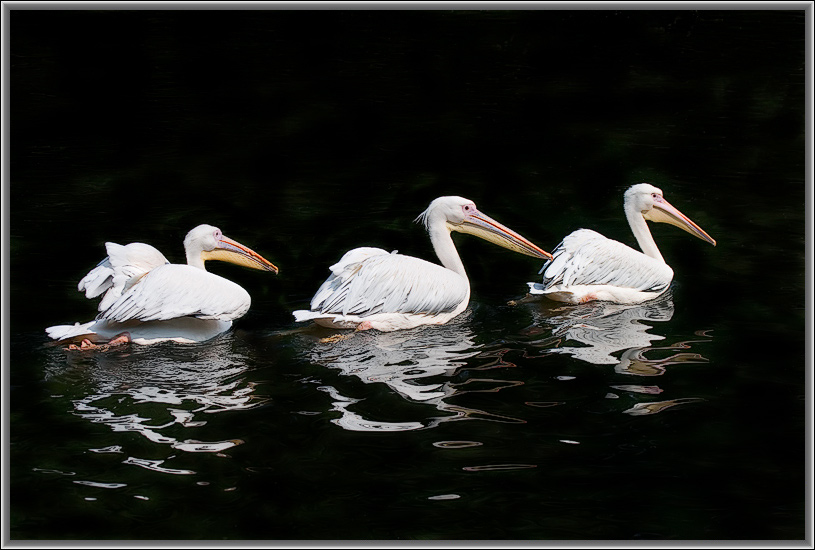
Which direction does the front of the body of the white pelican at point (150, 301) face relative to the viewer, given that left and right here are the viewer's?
facing to the right of the viewer

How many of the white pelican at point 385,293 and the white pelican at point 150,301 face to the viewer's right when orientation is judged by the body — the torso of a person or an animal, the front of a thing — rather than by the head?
2

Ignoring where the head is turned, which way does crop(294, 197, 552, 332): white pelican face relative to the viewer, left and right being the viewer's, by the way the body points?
facing to the right of the viewer

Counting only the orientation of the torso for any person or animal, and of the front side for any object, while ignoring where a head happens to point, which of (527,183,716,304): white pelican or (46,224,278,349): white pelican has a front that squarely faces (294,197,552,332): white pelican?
(46,224,278,349): white pelican

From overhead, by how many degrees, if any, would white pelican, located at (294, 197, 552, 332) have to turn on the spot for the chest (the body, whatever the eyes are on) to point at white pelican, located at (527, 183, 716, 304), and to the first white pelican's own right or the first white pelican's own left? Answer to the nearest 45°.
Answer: approximately 45° to the first white pelican's own left

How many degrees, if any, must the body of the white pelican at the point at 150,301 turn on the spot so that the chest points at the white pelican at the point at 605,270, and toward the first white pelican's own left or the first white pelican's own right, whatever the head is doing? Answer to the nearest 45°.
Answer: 0° — it already faces it

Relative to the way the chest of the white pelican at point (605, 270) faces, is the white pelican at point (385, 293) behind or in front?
behind

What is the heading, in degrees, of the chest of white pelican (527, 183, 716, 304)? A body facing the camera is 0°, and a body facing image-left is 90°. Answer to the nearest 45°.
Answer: approximately 270°
